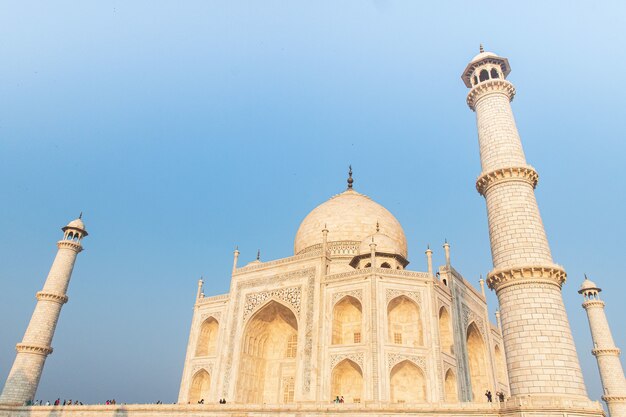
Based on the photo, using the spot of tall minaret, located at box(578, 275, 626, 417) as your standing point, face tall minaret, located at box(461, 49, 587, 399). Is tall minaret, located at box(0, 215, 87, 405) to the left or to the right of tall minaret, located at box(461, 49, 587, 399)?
right
